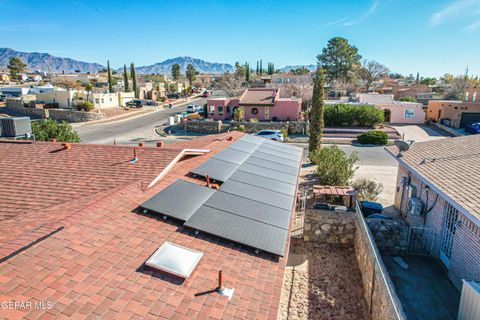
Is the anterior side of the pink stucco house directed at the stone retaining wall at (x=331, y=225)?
yes

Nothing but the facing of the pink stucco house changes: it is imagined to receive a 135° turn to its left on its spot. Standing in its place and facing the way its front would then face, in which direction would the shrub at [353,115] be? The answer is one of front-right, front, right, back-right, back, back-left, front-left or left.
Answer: front-right

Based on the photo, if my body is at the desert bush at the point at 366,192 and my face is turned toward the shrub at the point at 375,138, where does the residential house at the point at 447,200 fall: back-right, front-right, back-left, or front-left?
back-right

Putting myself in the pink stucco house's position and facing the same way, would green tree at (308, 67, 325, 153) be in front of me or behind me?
in front

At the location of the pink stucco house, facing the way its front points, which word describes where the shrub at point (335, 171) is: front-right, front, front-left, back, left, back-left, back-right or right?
front

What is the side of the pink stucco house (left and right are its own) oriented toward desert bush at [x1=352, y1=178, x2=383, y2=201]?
front

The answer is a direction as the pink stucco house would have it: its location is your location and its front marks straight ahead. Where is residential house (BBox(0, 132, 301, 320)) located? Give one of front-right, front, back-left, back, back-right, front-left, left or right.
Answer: front

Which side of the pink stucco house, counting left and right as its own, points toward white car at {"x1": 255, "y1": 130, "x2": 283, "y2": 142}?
front

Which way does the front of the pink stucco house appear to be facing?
toward the camera

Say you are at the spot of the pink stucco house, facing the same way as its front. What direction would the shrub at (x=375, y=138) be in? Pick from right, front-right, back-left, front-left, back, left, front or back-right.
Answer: front-left

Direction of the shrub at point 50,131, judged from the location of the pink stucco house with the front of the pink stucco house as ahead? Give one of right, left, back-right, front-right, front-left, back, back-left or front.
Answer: front-right

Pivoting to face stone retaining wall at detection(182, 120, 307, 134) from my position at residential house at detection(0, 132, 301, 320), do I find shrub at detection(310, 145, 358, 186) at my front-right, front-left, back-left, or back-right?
front-right

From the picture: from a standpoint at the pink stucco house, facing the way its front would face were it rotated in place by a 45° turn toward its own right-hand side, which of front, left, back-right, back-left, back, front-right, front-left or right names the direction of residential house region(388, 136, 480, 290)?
front-left

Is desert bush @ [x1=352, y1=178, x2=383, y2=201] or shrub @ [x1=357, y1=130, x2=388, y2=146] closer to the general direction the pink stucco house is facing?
the desert bush
